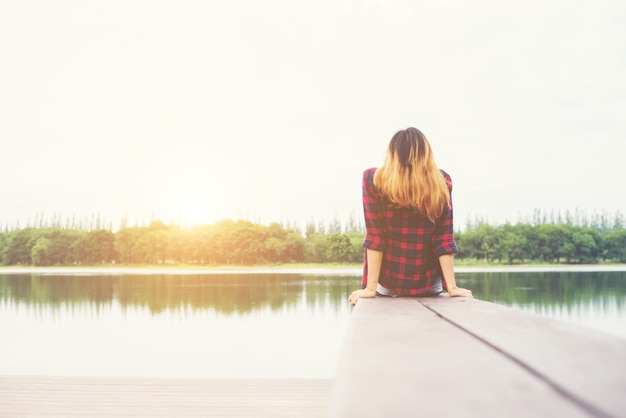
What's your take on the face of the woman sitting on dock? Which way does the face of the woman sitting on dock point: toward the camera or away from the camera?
away from the camera

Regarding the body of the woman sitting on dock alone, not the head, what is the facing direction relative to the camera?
away from the camera
